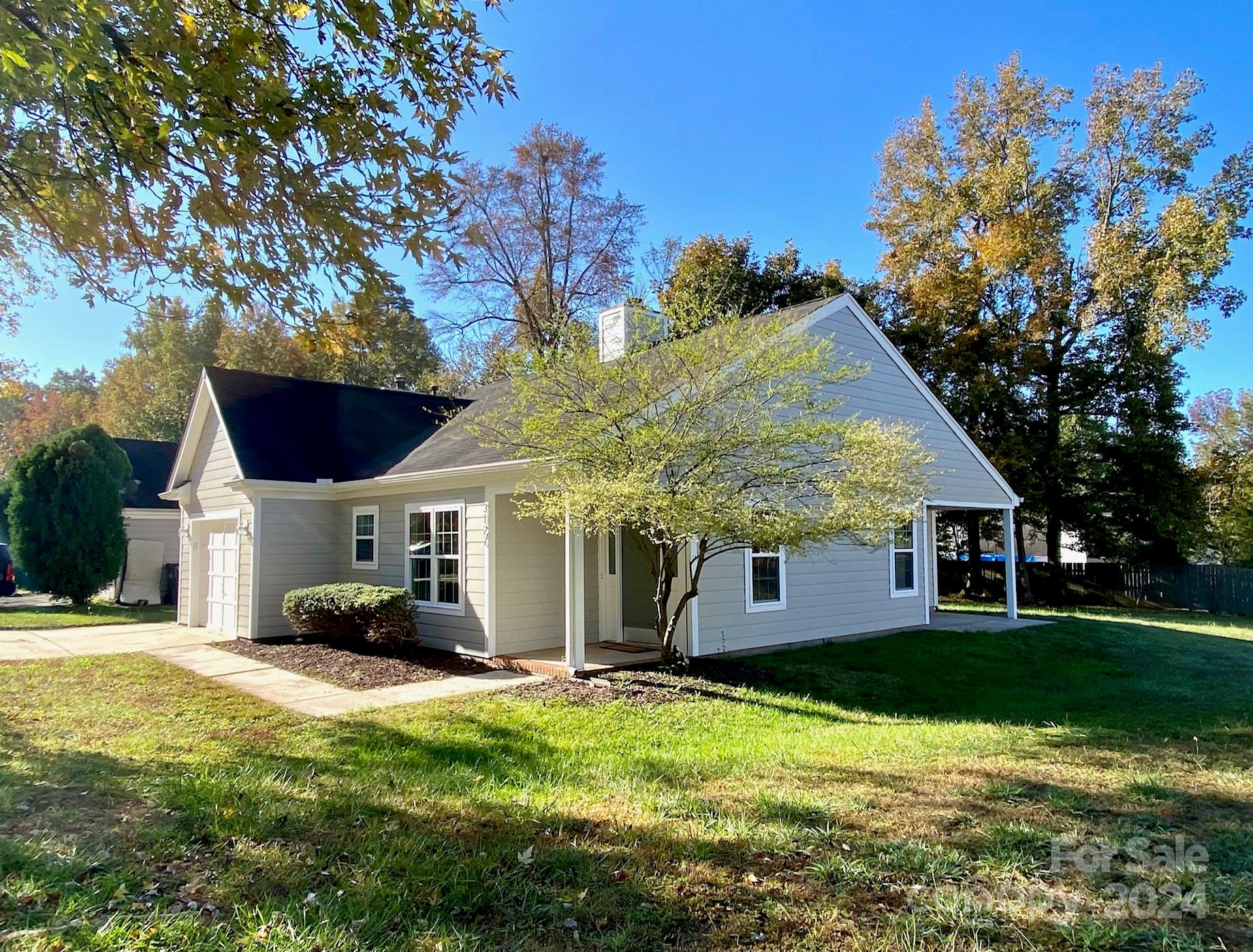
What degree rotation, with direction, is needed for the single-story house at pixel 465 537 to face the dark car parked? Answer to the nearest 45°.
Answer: approximately 90° to its right

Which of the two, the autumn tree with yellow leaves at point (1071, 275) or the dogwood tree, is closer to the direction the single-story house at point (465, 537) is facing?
the dogwood tree

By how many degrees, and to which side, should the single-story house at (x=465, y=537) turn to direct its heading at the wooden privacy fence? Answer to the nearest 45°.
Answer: approximately 180°

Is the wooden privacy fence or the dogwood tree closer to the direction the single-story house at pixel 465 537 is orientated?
the dogwood tree

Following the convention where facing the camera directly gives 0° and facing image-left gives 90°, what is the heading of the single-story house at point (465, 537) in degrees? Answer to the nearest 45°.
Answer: approximately 45°

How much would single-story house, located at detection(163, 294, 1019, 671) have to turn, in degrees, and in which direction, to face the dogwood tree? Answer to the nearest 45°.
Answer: approximately 90° to its left

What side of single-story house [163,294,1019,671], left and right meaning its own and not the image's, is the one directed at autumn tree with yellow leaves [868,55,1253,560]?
back
